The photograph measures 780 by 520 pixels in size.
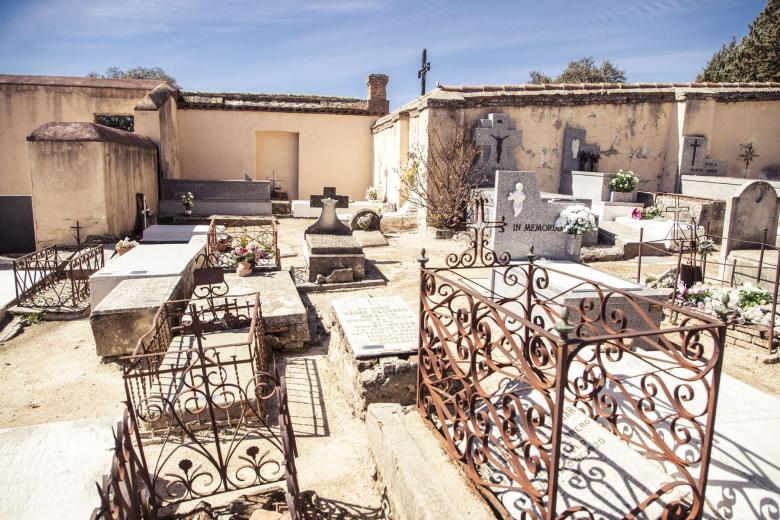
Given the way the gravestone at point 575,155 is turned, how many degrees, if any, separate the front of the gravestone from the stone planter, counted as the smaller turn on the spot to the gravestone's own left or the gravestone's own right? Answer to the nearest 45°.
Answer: approximately 45° to the gravestone's own left

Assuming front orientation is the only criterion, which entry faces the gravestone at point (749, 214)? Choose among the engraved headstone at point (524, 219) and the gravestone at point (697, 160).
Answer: the gravestone at point (697, 160)

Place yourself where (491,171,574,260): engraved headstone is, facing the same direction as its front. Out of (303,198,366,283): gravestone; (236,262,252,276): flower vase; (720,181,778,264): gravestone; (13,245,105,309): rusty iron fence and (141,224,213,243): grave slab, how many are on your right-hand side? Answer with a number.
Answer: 4

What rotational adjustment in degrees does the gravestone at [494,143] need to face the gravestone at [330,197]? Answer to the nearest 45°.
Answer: approximately 90° to its right

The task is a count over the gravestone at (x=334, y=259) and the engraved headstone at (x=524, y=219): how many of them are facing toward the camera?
2
